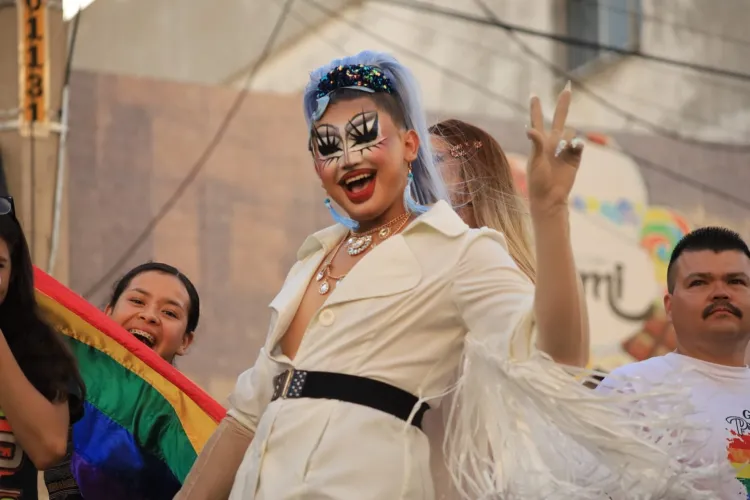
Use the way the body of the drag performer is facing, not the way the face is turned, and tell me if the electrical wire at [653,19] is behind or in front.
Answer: behind

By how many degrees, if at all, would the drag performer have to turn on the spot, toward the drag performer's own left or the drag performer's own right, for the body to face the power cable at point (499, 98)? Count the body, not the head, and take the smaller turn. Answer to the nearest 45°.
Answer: approximately 135° to the drag performer's own right

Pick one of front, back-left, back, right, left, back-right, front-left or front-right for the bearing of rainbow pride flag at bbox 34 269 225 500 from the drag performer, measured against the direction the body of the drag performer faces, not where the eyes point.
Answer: right

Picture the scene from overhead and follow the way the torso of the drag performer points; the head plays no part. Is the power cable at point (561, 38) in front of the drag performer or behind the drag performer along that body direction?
behind

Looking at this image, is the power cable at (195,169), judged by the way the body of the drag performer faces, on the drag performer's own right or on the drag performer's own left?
on the drag performer's own right

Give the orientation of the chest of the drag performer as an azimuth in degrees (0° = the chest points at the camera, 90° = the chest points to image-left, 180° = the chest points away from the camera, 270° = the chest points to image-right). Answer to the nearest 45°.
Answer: approximately 45°

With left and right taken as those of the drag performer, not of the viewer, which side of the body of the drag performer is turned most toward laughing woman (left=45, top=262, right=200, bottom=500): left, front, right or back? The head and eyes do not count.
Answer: right

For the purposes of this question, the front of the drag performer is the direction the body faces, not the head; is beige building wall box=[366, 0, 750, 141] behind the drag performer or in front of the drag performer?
behind
